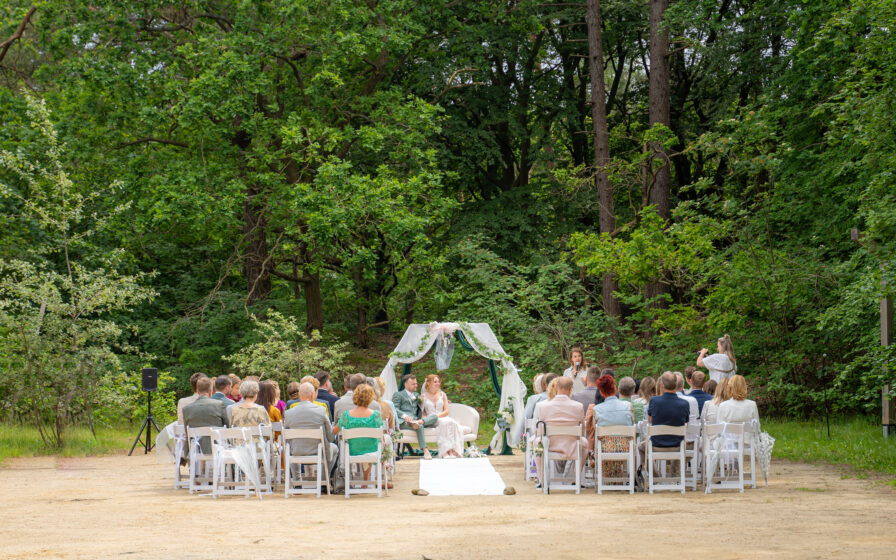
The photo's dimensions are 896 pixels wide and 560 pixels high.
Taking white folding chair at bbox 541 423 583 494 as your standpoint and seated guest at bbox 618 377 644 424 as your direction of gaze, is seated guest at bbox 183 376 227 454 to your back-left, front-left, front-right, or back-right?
back-left

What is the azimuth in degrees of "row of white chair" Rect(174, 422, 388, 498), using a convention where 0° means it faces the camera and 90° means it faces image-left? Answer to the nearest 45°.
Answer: approximately 180°

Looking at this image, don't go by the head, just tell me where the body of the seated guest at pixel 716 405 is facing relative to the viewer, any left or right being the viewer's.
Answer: facing away from the viewer

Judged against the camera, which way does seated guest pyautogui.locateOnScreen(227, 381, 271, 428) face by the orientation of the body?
away from the camera

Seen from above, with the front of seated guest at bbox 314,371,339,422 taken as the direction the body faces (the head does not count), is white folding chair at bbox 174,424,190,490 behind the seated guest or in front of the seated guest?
behind

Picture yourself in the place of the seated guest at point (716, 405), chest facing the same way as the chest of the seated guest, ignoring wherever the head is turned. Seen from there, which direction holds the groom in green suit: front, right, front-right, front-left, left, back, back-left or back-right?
front-left

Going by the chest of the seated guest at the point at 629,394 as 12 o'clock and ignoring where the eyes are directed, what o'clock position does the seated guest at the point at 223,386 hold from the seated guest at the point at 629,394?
the seated guest at the point at 223,386 is roughly at 9 o'clock from the seated guest at the point at 629,394.

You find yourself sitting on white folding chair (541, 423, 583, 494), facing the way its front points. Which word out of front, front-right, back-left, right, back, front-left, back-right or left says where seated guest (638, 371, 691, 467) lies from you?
right

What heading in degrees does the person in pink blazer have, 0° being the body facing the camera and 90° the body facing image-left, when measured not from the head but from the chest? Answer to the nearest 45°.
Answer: approximately 180°

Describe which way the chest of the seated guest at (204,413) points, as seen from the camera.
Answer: away from the camera

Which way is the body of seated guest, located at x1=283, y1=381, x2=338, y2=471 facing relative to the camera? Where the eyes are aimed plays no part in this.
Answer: away from the camera

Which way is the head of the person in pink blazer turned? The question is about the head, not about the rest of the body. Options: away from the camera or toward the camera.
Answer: away from the camera
